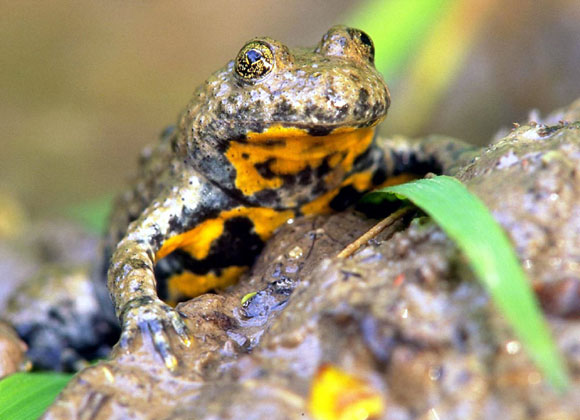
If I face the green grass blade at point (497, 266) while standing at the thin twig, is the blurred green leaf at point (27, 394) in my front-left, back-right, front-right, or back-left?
back-right

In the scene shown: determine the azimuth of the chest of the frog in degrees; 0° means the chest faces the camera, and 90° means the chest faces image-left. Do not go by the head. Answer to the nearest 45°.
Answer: approximately 315°

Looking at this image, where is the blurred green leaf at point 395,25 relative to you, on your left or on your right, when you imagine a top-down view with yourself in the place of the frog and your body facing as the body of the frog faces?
on your left
